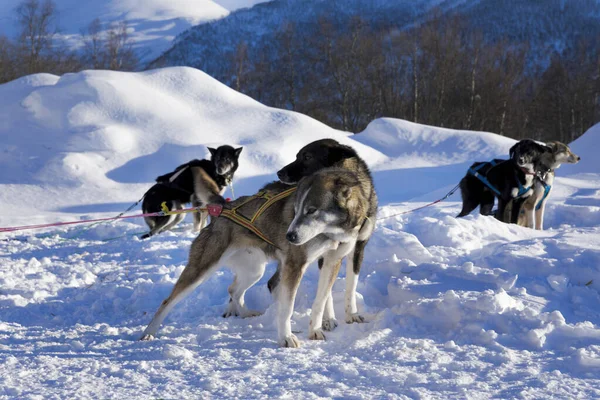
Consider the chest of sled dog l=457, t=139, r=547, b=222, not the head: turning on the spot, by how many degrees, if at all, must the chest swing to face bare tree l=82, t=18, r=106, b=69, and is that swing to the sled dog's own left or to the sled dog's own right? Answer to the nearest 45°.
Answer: approximately 180°

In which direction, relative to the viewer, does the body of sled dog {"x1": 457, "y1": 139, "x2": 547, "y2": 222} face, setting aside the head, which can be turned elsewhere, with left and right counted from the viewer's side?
facing the viewer and to the right of the viewer

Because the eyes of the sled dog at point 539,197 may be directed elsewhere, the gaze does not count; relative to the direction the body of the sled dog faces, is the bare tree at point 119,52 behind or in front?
behind

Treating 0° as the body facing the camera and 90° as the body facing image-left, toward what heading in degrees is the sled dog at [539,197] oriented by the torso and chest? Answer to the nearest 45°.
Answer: approximately 315°

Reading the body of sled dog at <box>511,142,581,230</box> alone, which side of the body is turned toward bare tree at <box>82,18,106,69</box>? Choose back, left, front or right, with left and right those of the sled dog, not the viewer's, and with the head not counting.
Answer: back

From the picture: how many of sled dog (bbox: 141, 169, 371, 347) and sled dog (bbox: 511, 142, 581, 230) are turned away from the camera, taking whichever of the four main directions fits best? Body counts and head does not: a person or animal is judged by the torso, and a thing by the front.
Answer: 0

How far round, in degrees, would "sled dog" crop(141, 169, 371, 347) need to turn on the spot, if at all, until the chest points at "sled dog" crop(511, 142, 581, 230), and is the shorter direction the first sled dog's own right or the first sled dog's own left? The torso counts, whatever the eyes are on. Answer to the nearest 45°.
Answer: approximately 90° to the first sled dog's own left

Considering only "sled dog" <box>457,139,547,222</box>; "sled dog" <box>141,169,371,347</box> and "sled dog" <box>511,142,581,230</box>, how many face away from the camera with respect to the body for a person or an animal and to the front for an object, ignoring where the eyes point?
0

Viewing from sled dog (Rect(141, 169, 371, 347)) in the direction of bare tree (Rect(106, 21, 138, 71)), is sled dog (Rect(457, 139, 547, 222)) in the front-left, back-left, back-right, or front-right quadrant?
front-right

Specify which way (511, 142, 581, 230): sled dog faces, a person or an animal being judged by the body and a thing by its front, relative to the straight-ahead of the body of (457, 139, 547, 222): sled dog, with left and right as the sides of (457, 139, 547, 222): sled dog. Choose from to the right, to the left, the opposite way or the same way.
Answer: the same way

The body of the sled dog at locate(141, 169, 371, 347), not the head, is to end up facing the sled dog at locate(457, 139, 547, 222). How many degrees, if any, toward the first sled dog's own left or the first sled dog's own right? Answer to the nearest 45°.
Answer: approximately 90° to the first sled dog's own left

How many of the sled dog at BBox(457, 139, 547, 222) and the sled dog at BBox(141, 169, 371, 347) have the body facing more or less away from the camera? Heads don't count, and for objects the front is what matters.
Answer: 0

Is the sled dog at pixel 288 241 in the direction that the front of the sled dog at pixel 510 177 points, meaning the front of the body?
no
